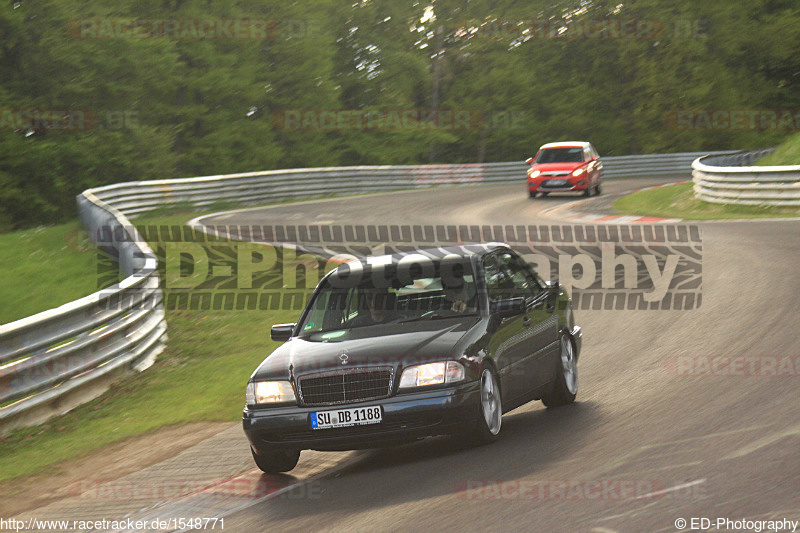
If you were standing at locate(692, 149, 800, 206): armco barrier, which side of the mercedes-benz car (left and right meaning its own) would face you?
back

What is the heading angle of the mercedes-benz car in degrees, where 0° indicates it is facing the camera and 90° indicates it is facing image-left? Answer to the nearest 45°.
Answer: approximately 45°

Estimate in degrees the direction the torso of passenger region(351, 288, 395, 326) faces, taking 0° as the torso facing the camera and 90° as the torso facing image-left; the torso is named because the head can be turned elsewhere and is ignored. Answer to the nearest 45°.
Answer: approximately 45°

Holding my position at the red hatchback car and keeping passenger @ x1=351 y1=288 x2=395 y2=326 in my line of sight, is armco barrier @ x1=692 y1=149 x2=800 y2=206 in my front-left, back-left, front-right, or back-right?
front-left

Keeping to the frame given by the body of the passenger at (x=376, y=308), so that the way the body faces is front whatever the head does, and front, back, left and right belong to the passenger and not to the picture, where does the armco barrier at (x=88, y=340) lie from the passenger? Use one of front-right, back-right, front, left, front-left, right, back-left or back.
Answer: right

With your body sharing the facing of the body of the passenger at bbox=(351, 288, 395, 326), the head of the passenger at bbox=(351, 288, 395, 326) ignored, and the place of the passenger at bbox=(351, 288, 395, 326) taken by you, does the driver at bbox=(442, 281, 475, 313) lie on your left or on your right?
on your left

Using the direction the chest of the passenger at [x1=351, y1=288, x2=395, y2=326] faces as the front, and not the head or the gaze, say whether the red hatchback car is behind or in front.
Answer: behind

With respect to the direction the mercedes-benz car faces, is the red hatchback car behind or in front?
behind

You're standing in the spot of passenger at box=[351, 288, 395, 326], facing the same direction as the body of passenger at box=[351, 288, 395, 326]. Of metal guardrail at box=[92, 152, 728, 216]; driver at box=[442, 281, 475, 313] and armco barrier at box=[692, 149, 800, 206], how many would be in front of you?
0

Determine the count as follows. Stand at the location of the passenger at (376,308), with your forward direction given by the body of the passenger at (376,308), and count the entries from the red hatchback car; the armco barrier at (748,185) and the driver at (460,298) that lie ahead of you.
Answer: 0

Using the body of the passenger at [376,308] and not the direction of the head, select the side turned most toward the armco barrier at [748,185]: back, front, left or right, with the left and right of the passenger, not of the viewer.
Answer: back

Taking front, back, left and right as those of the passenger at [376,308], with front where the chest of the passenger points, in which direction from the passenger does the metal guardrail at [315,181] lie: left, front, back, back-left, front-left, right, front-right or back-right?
back-right

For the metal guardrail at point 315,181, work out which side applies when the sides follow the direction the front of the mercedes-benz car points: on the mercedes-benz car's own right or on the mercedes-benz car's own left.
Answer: on the mercedes-benz car's own right

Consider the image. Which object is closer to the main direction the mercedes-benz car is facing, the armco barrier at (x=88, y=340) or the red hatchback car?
the armco barrier
